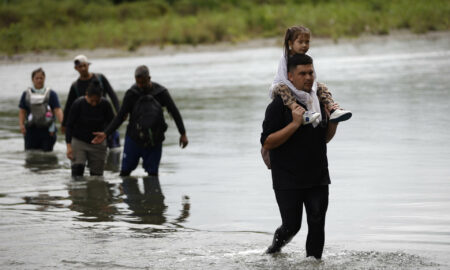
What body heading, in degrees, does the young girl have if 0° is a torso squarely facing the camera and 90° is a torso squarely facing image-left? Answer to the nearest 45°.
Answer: approximately 315°
